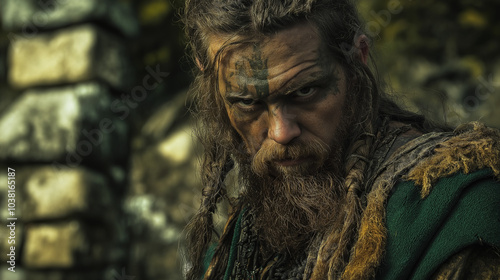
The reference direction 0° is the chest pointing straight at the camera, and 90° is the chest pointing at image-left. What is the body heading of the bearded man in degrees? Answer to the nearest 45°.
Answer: approximately 45°
